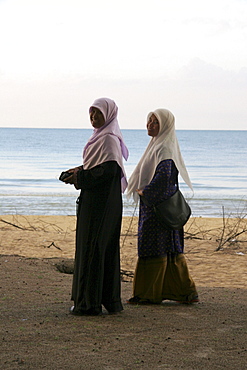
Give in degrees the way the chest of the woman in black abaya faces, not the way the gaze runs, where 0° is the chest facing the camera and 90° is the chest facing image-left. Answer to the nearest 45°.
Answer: approximately 90°

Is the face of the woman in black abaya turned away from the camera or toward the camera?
toward the camera
